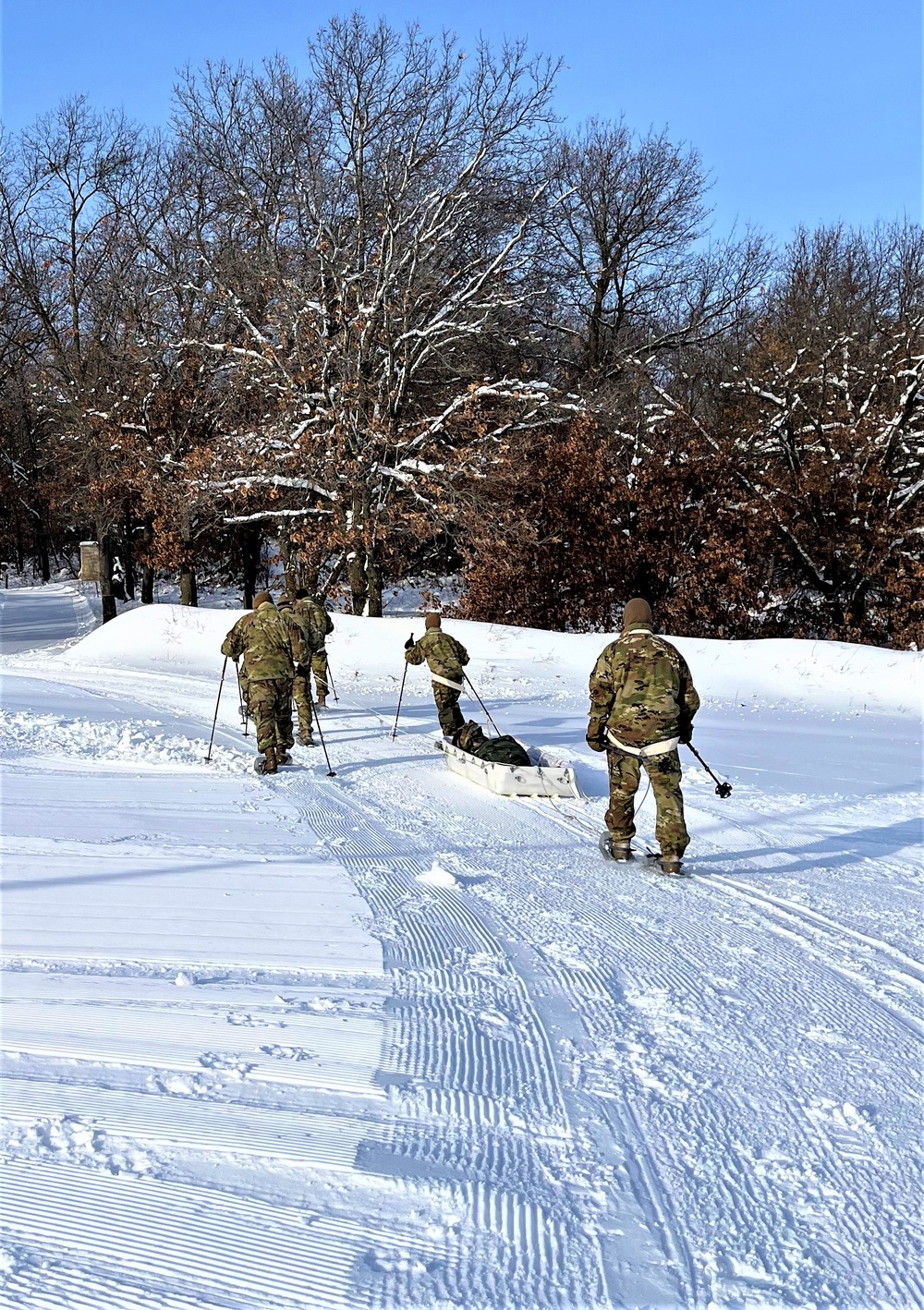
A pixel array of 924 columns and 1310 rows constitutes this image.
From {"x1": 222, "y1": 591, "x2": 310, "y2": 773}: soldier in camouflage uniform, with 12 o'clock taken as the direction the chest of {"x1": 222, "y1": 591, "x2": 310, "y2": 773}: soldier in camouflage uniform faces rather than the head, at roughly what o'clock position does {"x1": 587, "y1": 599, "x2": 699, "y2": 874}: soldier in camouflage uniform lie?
{"x1": 587, "y1": 599, "x2": 699, "y2": 874}: soldier in camouflage uniform is roughly at 5 o'clock from {"x1": 222, "y1": 591, "x2": 310, "y2": 773}: soldier in camouflage uniform.

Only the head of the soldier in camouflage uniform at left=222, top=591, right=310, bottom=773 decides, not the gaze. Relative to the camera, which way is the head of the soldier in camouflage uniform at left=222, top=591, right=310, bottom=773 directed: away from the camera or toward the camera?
away from the camera

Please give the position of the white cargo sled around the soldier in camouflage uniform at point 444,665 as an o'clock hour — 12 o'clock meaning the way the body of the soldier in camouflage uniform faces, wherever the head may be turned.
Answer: The white cargo sled is roughly at 7 o'clock from the soldier in camouflage uniform.

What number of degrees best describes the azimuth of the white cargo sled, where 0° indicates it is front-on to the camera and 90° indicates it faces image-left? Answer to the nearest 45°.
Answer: approximately 135°

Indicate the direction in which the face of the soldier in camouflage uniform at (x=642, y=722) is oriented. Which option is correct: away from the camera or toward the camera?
away from the camera

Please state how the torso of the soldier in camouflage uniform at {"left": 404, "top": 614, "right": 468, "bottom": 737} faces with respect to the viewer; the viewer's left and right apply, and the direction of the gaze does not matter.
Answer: facing away from the viewer and to the left of the viewer

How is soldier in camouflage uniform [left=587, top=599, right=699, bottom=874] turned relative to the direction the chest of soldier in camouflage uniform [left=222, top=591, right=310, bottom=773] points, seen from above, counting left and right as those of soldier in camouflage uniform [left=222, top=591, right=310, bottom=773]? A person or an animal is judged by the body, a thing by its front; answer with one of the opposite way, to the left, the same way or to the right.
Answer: the same way

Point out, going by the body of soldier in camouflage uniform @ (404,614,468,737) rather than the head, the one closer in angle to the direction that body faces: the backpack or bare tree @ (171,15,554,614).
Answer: the bare tree

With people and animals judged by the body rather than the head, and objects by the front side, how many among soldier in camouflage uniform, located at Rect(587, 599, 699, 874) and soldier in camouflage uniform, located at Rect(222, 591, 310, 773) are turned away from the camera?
2

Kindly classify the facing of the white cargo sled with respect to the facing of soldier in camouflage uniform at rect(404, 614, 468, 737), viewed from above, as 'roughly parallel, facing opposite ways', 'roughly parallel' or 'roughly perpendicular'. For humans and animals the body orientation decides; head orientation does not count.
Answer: roughly parallel

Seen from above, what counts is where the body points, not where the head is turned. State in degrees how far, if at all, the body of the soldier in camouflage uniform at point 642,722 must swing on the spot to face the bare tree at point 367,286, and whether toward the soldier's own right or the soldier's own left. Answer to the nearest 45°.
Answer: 0° — they already face it

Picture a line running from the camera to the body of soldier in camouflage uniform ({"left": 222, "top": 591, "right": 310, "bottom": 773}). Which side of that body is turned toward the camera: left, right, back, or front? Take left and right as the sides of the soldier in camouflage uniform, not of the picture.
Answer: back

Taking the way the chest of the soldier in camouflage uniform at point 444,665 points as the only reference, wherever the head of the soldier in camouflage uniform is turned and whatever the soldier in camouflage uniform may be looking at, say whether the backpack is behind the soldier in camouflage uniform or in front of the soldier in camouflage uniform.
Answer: behind

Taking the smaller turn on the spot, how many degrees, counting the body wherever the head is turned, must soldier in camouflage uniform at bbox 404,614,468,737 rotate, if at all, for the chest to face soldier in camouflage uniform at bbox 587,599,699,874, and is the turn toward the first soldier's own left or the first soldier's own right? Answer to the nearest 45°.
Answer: approximately 135° to the first soldier's own left

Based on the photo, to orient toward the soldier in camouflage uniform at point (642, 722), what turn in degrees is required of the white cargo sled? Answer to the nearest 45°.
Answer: approximately 135° to its left
